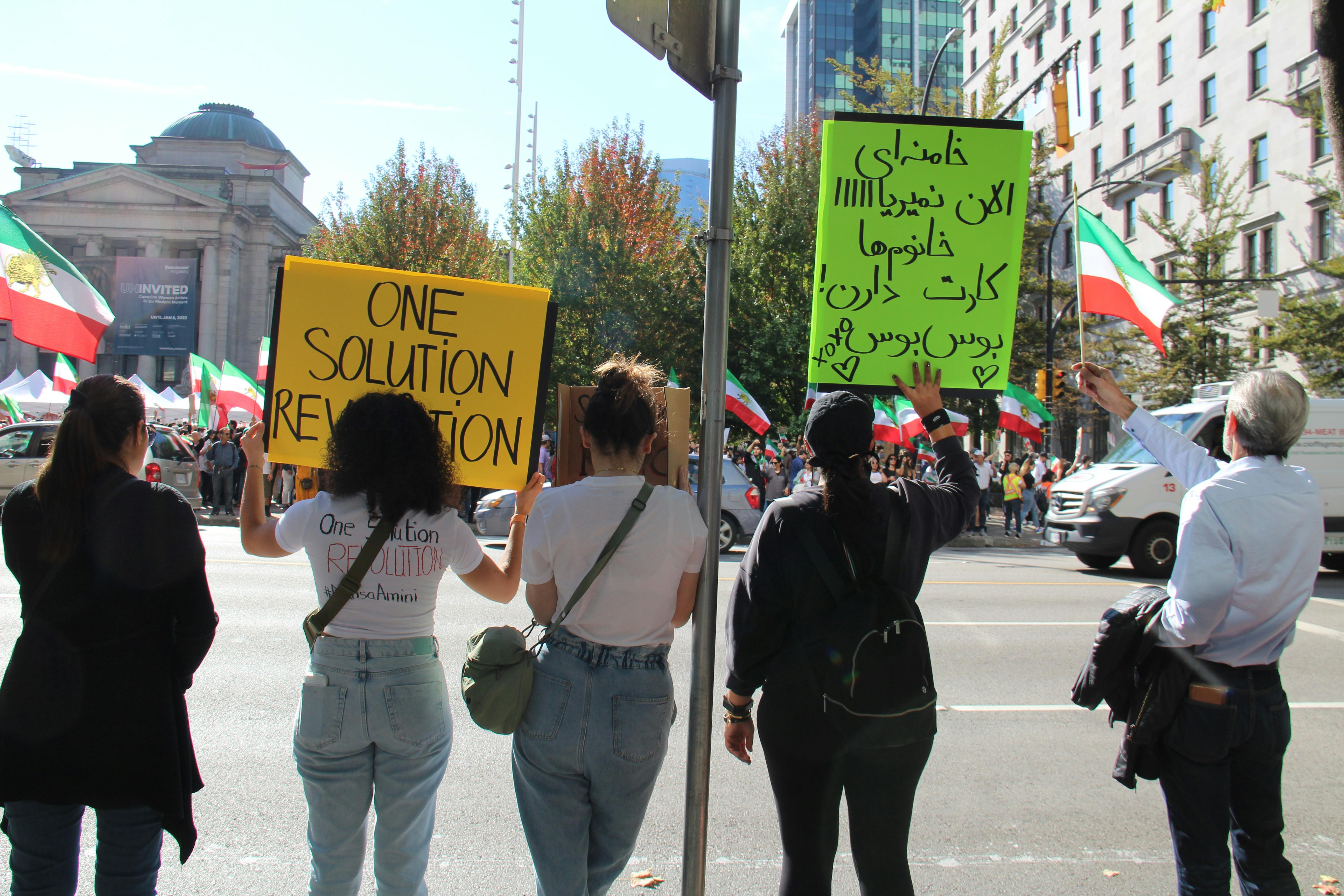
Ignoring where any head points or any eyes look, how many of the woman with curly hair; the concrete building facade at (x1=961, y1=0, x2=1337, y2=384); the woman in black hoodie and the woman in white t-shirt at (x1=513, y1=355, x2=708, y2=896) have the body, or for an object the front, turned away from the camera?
3

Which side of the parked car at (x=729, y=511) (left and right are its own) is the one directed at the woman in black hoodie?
left

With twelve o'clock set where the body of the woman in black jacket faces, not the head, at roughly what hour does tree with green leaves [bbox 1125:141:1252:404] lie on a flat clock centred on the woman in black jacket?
The tree with green leaves is roughly at 2 o'clock from the woman in black jacket.

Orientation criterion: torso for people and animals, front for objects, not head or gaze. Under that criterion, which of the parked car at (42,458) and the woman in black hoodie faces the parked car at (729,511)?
the woman in black hoodie

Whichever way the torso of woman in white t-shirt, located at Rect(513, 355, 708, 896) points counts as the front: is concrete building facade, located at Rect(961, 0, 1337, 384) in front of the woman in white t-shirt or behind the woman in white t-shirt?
in front

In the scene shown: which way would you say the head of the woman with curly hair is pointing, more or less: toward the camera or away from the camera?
away from the camera

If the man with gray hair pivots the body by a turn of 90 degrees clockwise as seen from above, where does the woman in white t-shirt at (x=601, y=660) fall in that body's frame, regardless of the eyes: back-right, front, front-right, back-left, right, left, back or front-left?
back

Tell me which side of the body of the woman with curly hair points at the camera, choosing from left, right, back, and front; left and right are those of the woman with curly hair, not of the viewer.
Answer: back

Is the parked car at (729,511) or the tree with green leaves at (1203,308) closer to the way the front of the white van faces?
the parked car

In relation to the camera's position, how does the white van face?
facing the viewer and to the left of the viewer

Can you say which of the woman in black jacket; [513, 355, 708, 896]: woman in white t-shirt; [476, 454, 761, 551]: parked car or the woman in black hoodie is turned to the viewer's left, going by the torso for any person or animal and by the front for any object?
the parked car

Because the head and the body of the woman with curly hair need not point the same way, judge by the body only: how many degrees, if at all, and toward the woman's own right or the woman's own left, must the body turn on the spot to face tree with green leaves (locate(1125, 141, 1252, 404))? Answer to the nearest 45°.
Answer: approximately 45° to the woman's own right

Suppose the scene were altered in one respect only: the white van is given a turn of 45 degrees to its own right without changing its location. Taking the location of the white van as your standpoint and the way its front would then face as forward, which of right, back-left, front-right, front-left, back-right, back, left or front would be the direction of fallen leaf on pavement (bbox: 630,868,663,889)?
left

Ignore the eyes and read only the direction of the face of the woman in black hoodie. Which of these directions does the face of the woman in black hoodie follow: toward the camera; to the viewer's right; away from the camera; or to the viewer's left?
away from the camera

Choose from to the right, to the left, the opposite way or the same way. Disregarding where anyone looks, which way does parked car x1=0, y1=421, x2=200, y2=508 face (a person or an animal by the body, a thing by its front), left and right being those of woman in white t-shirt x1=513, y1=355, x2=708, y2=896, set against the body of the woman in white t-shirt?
to the left

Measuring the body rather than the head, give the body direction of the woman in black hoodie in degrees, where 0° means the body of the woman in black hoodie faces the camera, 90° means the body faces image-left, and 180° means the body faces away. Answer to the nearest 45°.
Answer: approximately 180°

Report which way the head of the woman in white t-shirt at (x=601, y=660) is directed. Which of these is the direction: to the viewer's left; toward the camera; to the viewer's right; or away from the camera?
away from the camera

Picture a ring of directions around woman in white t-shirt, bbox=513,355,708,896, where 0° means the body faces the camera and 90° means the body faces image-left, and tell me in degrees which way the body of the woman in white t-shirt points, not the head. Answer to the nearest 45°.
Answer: approximately 180°

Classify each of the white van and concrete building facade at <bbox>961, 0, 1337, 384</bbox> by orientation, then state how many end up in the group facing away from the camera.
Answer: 0

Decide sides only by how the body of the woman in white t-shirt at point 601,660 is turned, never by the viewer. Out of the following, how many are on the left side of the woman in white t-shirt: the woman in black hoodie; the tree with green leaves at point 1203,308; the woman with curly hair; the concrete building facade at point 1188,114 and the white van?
1
